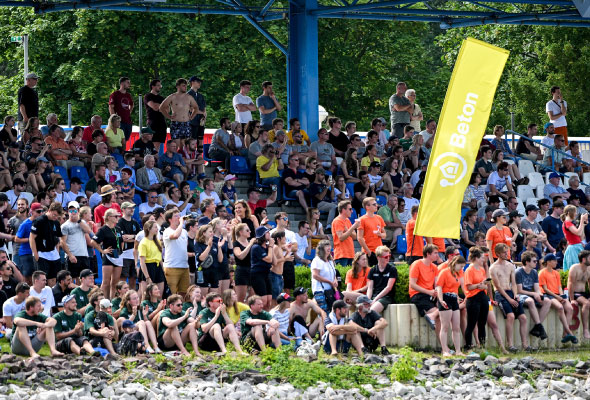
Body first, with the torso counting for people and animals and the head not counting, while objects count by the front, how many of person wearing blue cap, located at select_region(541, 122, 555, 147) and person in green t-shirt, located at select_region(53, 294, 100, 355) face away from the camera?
0

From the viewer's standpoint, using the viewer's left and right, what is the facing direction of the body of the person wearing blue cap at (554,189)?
facing the viewer and to the right of the viewer

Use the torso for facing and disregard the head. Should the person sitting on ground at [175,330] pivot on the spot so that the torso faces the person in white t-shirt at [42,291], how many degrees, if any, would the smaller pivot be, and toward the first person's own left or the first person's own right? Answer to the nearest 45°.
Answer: approximately 135° to the first person's own right

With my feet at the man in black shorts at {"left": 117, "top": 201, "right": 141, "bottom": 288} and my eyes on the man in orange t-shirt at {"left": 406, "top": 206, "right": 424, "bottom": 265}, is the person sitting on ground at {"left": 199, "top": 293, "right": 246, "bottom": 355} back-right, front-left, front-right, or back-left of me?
front-right

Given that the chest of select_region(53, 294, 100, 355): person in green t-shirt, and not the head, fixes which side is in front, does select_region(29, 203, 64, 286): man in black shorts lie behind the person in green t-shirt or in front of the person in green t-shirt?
behind

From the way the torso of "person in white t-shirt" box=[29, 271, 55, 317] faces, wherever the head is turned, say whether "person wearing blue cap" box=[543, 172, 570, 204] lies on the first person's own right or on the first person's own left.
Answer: on the first person's own left

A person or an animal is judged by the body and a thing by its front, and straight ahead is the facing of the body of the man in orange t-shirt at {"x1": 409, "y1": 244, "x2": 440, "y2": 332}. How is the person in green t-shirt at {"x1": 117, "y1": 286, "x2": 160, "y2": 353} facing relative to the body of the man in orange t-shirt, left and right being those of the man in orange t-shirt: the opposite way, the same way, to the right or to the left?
the same way

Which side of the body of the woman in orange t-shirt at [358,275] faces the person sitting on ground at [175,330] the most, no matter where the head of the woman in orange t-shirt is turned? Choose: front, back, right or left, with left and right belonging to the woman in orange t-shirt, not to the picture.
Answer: right

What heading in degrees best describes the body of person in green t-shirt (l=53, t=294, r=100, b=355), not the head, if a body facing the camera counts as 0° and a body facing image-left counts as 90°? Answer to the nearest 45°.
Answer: approximately 315°

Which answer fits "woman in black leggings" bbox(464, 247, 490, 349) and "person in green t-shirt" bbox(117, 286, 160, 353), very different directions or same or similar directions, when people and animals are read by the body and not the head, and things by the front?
same or similar directions

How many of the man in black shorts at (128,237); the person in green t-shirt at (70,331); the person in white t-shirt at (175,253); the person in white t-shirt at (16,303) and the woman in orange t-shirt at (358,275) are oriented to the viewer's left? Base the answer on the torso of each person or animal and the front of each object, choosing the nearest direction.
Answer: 0

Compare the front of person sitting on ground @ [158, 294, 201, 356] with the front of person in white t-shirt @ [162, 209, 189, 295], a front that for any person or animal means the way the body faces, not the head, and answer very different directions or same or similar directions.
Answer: same or similar directions

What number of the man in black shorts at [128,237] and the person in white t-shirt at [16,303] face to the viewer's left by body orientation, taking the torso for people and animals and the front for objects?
0

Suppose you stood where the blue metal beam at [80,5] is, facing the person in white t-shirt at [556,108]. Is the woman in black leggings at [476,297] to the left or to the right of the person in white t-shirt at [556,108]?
right

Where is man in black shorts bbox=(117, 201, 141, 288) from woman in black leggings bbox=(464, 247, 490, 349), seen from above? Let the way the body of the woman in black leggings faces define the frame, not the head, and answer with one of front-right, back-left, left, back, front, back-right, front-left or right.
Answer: back-right

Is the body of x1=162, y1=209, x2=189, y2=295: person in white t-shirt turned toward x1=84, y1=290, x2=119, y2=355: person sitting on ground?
no

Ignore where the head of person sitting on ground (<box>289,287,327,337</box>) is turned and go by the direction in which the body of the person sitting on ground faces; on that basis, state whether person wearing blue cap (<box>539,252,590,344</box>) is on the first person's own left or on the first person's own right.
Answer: on the first person's own left

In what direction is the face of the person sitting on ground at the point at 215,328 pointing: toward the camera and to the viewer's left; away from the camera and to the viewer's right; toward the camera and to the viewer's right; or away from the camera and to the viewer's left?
toward the camera and to the viewer's right
